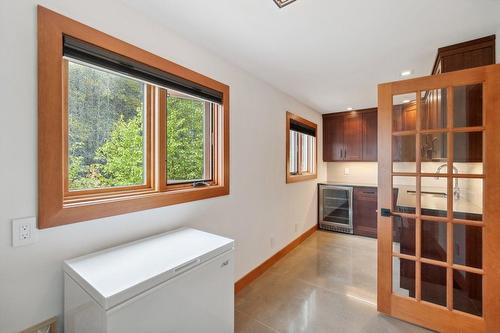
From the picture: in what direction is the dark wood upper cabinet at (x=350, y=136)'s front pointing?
toward the camera

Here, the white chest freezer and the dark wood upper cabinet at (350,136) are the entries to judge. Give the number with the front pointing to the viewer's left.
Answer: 0

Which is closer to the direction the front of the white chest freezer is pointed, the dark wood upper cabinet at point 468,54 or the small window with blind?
the dark wood upper cabinet

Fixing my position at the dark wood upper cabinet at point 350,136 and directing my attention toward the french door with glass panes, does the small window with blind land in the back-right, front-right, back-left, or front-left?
front-right

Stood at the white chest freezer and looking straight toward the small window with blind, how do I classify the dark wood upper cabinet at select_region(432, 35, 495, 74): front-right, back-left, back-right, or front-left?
front-right

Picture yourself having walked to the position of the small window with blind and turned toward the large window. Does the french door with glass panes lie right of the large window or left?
left

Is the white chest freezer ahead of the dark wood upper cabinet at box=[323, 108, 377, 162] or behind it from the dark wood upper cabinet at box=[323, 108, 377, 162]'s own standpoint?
ahead

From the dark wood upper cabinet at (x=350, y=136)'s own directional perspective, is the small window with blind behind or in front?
in front

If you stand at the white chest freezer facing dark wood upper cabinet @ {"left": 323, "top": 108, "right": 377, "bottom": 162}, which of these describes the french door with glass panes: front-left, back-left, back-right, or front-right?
front-right

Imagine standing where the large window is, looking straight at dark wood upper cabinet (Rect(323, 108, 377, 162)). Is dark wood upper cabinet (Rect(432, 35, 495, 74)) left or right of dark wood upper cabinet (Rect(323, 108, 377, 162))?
right

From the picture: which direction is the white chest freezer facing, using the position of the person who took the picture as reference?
facing the viewer and to the right of the viewer

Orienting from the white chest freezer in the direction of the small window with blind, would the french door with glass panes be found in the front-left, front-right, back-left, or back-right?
front-right

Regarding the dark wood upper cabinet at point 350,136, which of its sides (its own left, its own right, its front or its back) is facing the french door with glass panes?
front
